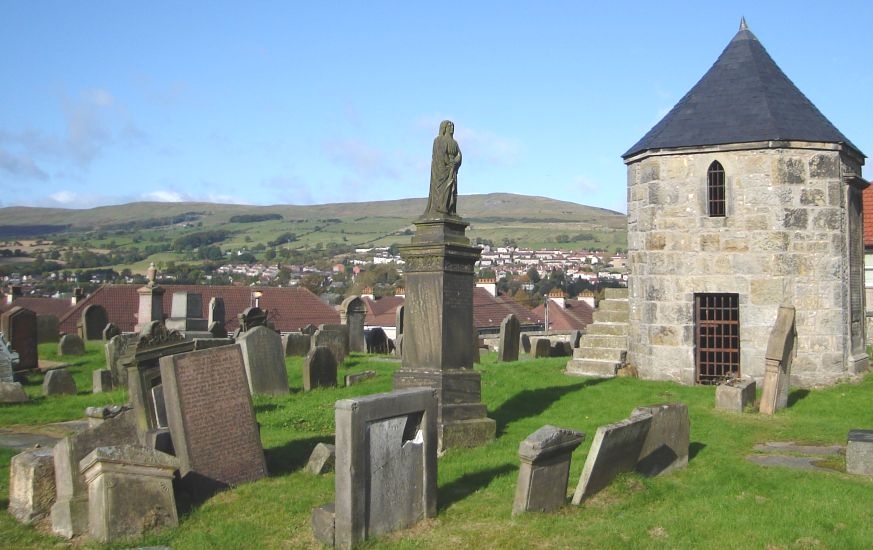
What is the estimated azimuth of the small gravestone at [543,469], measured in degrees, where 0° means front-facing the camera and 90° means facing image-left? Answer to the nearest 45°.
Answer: approximately 315°

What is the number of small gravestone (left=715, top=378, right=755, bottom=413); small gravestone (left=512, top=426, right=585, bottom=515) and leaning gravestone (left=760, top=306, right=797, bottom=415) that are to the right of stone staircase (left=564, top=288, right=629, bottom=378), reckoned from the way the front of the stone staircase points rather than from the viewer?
0

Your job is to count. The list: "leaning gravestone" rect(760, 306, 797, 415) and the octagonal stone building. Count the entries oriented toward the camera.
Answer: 1

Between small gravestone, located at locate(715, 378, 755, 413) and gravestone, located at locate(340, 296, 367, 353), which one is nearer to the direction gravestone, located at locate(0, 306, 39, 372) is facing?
the small gravestone

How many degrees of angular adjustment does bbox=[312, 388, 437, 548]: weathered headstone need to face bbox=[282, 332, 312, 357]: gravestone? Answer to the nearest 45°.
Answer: approximately 135° to its left

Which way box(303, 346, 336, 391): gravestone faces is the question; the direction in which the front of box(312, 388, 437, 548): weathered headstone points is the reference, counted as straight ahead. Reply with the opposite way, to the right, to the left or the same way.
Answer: the same way

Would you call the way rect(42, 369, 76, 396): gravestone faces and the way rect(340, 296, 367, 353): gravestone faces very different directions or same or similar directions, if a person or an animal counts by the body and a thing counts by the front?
same or similar directions

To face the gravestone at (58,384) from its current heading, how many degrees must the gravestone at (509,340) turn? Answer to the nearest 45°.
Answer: approximately 90° to its right

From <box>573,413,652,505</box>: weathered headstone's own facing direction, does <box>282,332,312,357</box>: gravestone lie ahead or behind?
behind

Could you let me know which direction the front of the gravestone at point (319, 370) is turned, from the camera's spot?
facing the viewer and to the right of the viewer

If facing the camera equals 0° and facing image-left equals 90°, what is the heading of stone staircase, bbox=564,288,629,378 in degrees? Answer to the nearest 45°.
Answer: approximately 45°

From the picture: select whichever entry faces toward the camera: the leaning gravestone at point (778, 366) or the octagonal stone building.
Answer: the octagonal stone building

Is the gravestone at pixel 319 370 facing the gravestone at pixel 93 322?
no

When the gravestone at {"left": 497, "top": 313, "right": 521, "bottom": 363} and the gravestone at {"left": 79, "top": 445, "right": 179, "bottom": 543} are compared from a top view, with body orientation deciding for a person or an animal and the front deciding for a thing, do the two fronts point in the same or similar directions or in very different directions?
same or similar directions

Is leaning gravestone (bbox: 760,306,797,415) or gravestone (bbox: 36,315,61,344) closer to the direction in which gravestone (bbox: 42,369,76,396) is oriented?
the leaning gravestone

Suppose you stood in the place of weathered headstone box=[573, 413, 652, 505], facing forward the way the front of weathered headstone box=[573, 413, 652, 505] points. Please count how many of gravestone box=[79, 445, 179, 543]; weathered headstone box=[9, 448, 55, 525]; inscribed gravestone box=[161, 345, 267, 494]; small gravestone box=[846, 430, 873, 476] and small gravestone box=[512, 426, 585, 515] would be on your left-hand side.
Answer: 1
